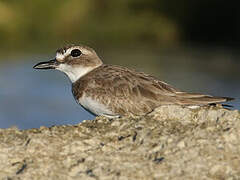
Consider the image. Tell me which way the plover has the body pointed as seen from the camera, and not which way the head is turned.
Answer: to the viewer's left
